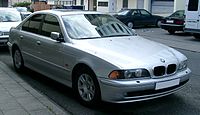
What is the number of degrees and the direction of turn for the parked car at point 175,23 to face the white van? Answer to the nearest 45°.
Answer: approximately 135° to its right

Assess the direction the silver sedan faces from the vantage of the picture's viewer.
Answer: facing the viewer and to the right of the viewer

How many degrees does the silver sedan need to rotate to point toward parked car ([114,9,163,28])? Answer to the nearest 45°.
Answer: approximately 135° to its left

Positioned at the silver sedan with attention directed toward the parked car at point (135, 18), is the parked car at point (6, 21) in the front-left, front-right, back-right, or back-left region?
front-left

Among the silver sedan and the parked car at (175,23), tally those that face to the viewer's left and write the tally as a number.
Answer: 0

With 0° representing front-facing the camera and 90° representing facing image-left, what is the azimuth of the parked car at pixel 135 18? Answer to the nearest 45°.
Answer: approximately 225°

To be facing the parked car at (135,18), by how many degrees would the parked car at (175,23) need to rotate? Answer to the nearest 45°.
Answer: approximately 90° to its left

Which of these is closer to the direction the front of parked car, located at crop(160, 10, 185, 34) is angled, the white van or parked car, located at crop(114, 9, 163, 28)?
the parked car

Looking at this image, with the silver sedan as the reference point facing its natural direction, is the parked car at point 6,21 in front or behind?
behind

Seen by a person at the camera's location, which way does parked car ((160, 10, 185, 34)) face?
facing away from the viewer and to the right of the viewer
